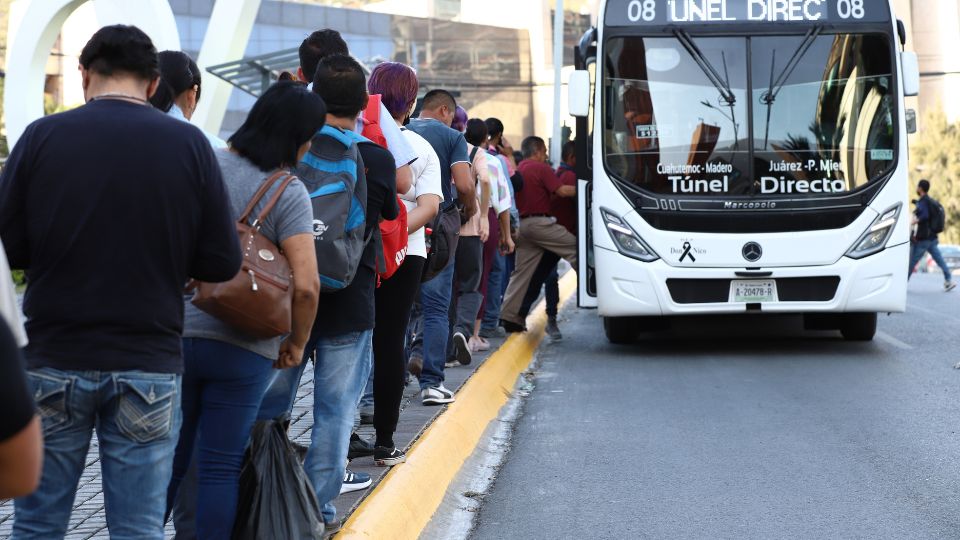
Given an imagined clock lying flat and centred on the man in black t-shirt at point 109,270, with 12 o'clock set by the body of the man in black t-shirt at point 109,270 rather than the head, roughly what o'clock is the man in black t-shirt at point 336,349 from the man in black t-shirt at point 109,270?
the man in black t-shirt at point 336,349 is roughly at 1 o'clock from the man in black t-shirt at point 109,270.

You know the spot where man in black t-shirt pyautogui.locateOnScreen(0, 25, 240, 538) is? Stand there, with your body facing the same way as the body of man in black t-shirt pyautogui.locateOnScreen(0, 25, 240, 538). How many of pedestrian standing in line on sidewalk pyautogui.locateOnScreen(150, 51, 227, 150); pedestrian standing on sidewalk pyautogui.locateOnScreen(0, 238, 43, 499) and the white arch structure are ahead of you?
2

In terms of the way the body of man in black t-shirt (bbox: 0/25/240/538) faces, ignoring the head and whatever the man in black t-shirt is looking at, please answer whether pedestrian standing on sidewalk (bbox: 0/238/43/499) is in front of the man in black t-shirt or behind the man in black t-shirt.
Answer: behind

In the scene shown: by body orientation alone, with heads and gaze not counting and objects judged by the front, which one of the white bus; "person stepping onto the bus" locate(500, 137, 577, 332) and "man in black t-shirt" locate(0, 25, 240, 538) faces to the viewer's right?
the person stepping onto the bus

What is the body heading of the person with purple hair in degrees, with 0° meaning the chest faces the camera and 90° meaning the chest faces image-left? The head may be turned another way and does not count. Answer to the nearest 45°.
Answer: approximately 225°

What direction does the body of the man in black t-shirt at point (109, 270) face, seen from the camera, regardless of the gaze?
away from the camera

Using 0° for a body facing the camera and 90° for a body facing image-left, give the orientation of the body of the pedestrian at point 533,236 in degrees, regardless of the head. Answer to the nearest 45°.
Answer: approximately 270°

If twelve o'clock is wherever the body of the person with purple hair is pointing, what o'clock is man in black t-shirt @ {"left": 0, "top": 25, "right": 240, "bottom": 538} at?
The man in black t-shirt is roughly at 5 o'clock from the person with purple hair.

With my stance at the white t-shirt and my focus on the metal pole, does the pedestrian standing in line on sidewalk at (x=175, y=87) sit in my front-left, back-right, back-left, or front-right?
back-left

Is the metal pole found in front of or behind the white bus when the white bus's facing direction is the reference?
behind

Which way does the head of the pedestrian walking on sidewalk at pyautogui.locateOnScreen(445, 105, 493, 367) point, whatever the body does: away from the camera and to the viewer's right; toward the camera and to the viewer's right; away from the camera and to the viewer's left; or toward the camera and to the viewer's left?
away from the camera and to the viewer's right

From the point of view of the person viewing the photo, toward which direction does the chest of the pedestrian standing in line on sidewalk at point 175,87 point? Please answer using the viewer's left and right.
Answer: facing away from the viewer and to the right of the viewer

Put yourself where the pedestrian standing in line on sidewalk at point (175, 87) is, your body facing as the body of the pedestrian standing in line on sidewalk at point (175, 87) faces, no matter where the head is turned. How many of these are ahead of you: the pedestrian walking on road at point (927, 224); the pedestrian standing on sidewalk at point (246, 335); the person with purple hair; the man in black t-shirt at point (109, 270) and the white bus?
3

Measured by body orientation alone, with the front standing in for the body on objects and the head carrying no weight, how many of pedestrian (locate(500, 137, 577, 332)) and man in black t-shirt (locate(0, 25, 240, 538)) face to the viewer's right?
1
